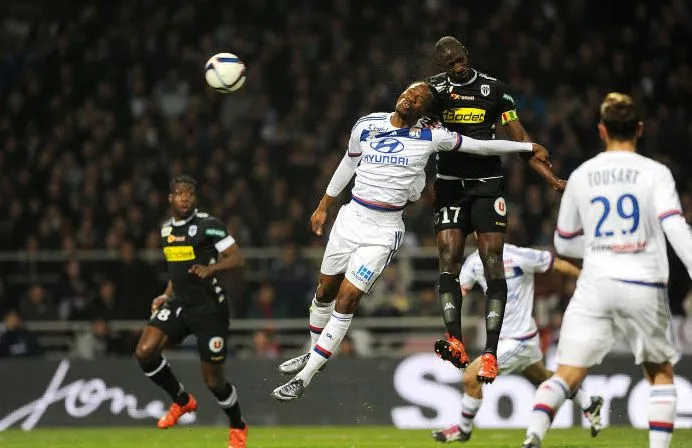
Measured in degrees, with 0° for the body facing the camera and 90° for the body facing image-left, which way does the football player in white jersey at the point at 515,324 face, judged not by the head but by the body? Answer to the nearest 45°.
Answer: approximately 45°

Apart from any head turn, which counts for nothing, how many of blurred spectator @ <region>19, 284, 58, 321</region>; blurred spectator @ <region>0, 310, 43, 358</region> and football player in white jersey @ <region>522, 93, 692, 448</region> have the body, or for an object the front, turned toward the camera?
2

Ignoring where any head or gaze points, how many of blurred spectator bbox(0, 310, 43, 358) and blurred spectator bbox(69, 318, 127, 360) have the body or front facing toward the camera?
2

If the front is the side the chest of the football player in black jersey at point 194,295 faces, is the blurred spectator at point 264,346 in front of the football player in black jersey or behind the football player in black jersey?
behind

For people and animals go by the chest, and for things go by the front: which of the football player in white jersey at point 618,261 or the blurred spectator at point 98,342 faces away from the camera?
the football player in white jersey

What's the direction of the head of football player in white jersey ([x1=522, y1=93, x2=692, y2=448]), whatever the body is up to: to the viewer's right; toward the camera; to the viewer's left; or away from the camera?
away from the camera

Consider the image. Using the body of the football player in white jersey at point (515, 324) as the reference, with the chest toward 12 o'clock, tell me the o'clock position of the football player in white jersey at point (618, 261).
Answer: the football player in white jersey at point (618, 261) is roughly at 10 o'clock from the football player in white jersey at point (515, 324).

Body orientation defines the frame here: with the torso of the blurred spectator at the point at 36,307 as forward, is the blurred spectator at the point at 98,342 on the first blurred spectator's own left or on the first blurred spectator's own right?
on the first blurred spectator's own left

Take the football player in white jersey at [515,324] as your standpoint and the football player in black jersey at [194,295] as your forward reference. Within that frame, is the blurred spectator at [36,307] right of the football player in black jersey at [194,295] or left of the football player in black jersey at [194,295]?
right

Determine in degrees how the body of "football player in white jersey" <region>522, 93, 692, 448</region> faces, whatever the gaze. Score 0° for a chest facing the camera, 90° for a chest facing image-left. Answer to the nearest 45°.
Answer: approximately 180°

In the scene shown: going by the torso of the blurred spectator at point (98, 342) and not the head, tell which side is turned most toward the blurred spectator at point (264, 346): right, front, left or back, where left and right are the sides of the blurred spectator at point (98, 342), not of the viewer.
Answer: left
